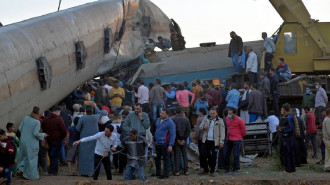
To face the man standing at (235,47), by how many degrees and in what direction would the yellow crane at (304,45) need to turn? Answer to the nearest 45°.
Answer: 0° — it already faces them

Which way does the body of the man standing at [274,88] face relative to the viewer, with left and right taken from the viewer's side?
facing to the left of the viewer

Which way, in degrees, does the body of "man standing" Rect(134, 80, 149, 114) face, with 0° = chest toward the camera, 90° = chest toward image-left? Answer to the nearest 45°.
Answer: approximately 135°

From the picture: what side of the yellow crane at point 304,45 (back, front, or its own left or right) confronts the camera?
left

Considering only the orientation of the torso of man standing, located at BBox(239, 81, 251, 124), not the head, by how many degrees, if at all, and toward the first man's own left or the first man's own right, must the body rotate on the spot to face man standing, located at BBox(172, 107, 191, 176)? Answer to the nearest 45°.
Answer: approximately 90° to the first man's own left

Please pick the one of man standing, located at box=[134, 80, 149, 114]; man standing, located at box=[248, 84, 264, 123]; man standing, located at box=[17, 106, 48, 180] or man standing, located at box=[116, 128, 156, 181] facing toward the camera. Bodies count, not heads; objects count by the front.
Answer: man standing, located at box=[116, 128, 156, 181]
